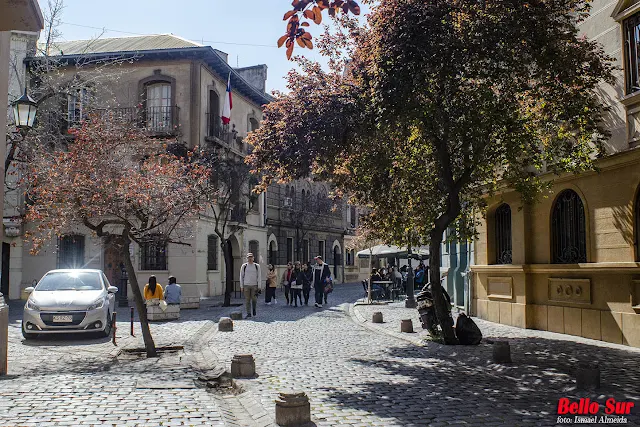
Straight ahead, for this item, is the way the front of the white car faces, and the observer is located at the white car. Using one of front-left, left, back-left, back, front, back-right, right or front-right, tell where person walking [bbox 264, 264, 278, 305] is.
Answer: back-left

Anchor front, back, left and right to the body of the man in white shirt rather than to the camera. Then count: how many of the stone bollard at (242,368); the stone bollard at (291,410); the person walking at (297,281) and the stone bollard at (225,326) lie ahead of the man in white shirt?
3

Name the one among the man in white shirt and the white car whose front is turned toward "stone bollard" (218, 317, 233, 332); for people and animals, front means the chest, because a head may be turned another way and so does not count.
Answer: the man in white shirt

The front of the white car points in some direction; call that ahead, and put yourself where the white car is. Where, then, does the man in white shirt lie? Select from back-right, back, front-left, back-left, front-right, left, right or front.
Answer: back-left

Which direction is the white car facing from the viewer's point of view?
toward the camera

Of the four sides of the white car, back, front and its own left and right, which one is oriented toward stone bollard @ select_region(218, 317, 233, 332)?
left

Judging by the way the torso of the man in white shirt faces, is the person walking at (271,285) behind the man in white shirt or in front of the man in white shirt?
behind

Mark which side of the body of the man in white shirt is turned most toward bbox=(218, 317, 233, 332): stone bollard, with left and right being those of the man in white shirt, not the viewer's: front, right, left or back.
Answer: front

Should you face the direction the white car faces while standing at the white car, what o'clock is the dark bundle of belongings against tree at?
The dark bundle of belongings against tree is roughly at 10 o'clock from the white car.

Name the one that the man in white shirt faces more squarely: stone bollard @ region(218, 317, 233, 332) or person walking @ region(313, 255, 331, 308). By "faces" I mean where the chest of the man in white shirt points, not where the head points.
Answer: the stone bollard

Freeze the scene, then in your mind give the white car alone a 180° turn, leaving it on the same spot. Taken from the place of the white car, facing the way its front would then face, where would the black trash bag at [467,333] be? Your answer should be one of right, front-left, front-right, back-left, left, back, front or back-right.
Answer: back-right

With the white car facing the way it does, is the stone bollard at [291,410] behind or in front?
in front

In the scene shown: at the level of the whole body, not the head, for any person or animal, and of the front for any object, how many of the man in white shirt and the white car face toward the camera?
2

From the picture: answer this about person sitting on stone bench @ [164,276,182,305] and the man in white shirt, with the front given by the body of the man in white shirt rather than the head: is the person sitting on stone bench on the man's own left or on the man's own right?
on the man's own right

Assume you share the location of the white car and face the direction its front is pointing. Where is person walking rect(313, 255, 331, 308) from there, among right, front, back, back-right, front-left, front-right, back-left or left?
back-left
